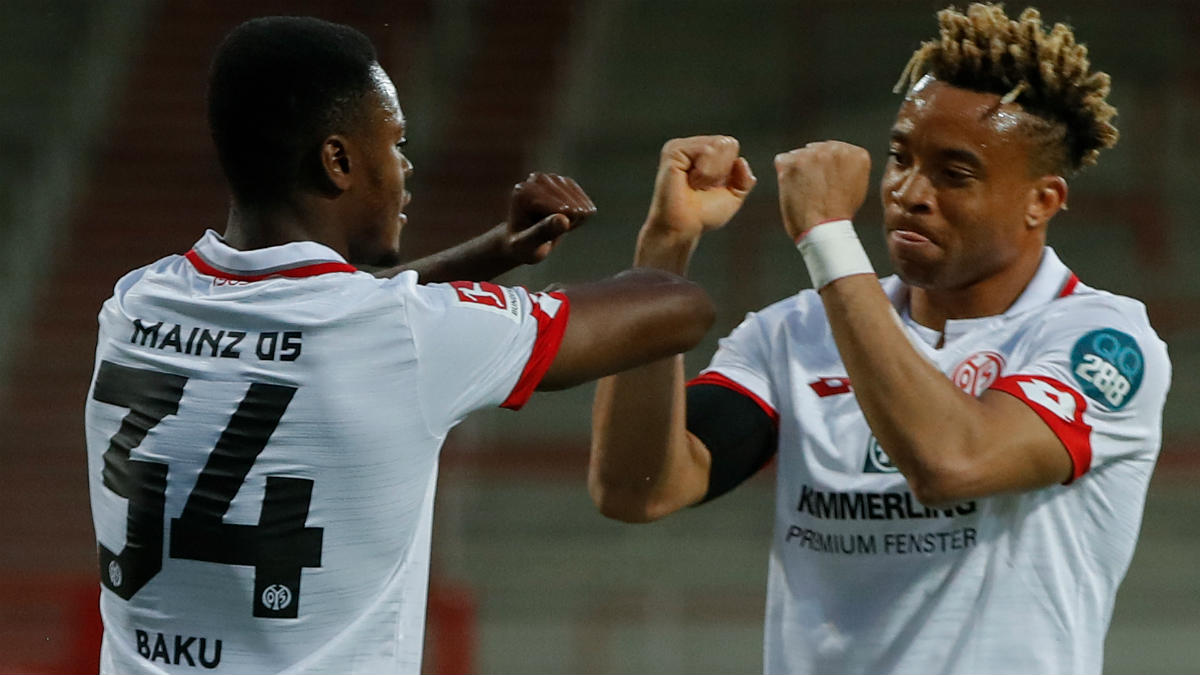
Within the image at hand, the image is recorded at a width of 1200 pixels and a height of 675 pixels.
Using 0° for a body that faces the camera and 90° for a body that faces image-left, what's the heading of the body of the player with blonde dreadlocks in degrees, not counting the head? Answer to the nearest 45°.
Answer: approximately 45°

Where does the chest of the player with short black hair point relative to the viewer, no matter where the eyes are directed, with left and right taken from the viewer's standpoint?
facing away from the viewer and to the right of the viewer

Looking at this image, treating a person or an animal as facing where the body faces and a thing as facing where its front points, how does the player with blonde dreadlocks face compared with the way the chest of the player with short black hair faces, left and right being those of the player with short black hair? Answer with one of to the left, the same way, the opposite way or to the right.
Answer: the opposite way

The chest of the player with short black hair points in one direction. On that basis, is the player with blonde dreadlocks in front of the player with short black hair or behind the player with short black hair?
in front

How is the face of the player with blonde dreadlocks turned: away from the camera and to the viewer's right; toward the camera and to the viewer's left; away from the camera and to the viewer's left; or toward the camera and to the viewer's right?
toward the camera and to the viewer's left

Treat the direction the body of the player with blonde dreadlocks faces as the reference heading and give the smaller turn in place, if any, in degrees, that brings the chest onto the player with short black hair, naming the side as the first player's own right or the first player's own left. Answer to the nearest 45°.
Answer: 0° — they already face them
